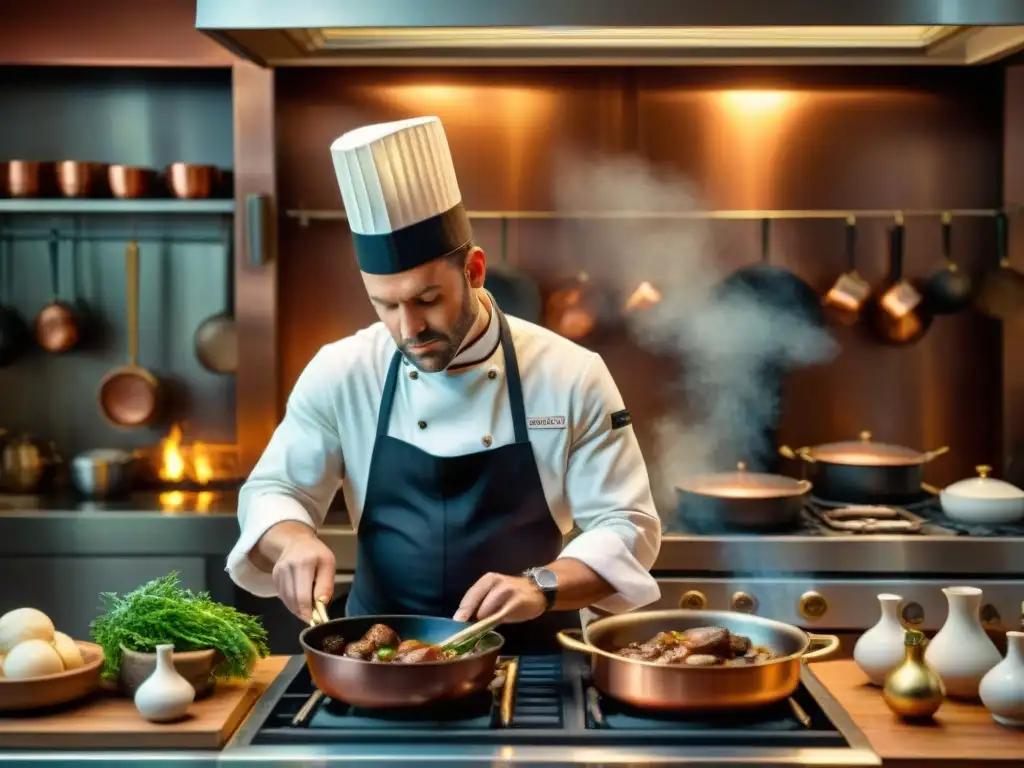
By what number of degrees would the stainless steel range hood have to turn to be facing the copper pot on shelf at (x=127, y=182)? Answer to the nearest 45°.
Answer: approximately 90° to its right

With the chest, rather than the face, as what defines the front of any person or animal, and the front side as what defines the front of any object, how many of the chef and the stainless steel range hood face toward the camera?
2

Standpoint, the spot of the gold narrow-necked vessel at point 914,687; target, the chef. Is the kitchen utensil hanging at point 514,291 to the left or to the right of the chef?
right

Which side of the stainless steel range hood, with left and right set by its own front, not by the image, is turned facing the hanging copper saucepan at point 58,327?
right

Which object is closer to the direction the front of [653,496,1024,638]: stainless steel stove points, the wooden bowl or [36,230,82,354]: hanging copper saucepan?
the wooden bowl

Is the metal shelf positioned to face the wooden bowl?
yes

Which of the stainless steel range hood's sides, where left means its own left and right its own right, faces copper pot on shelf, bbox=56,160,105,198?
right

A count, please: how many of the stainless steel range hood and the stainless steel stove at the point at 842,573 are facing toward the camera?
2
